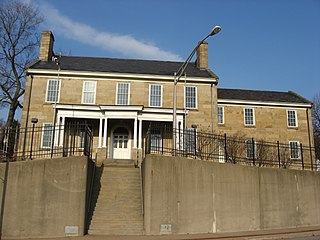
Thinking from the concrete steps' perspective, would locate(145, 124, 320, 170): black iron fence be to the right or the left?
on its left

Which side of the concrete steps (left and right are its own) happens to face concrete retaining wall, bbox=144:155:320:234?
left

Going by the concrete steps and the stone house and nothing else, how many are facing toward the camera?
2

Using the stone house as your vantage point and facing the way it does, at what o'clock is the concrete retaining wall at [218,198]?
The concrete retaining wall is roughly at 11 o'clock from the stone house.

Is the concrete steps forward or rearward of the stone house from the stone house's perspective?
forward

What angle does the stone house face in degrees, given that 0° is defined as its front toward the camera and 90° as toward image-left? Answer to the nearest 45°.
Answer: approximately 0°

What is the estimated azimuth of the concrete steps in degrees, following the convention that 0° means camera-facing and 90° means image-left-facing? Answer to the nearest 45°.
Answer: approximately 0°

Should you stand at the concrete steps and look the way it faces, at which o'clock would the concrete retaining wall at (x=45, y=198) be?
The concrete retaining wall is roughly at 2 o'clock from the concrete steps.
